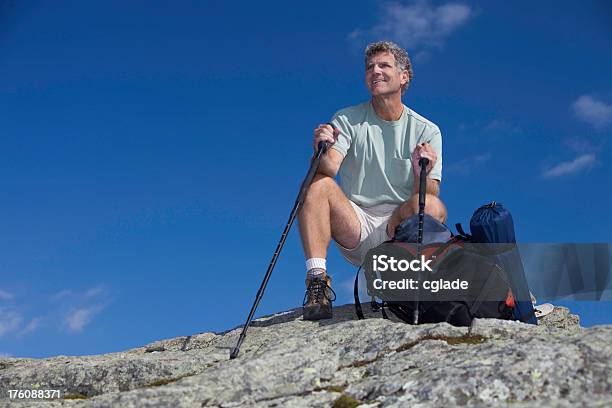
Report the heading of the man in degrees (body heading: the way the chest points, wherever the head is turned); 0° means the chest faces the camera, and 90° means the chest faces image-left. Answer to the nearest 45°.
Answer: approximately 0°
